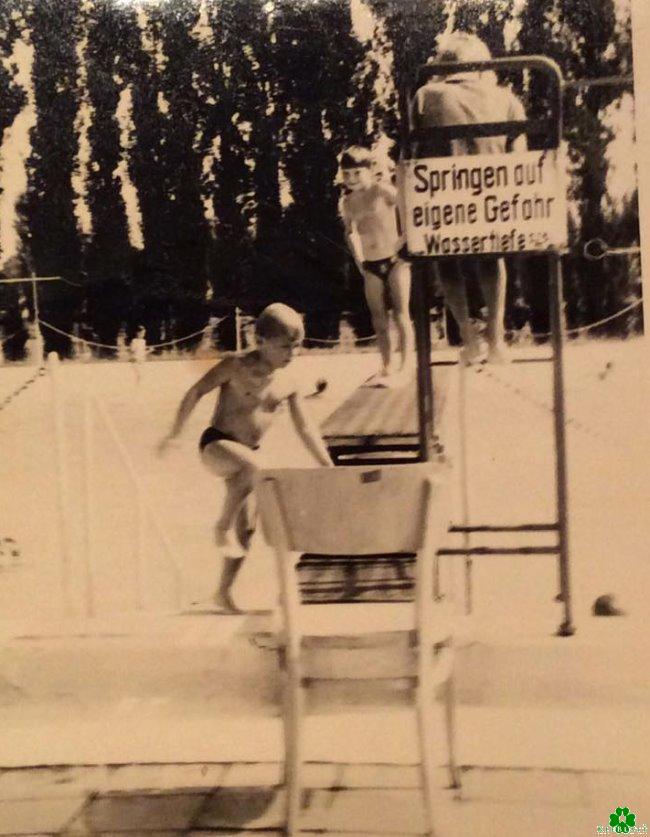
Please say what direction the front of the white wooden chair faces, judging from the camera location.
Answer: facing away from the viewer

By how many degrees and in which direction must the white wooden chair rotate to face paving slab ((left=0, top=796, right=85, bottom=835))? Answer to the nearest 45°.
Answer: approximately 90° to its left

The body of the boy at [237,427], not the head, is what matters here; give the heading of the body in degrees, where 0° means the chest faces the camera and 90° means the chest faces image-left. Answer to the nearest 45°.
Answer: approximately 315°

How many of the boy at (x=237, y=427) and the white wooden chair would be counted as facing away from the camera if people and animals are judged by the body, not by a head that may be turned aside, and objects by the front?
1
